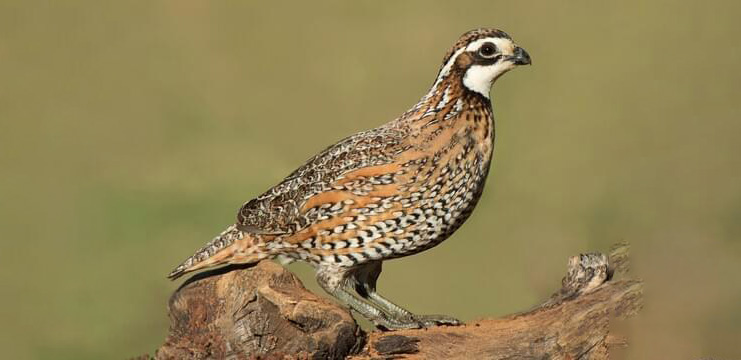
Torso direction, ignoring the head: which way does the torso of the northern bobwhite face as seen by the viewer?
to the viewer's right
